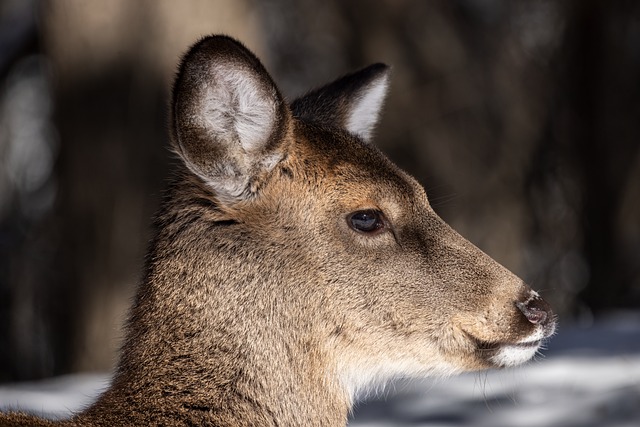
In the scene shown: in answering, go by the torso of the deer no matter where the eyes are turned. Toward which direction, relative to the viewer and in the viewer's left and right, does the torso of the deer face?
facing to the right of the viewer
